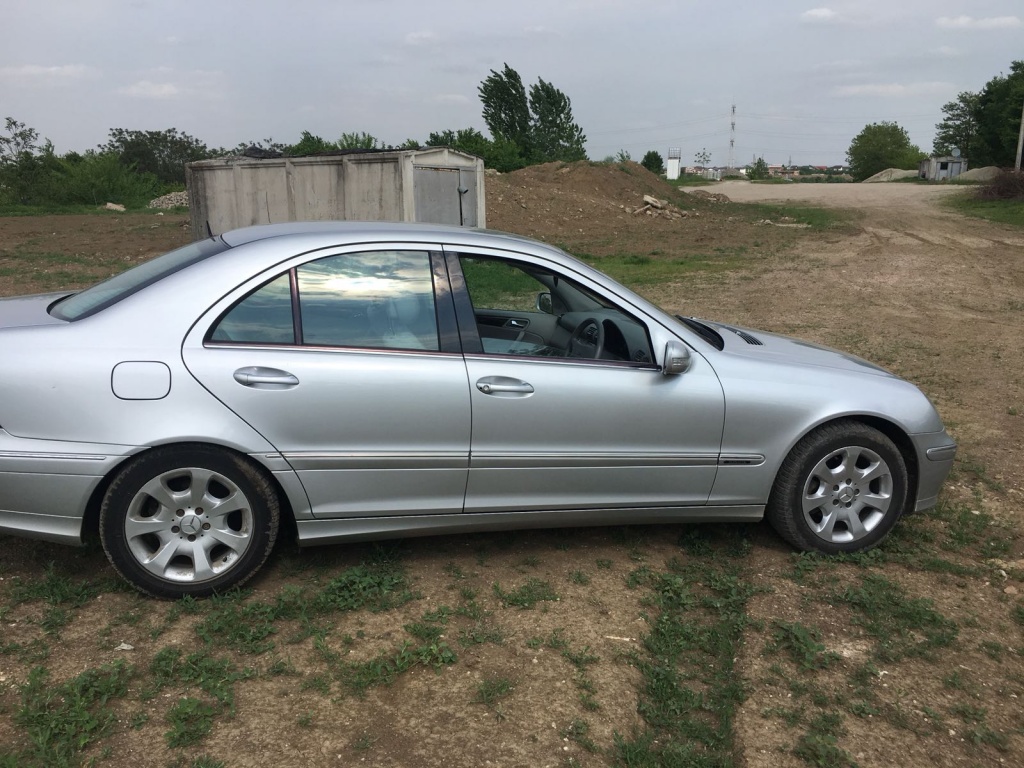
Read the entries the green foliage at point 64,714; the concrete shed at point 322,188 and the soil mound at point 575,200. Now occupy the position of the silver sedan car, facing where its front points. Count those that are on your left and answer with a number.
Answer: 2

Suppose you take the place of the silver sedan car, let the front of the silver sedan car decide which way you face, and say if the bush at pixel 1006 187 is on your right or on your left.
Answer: on your left

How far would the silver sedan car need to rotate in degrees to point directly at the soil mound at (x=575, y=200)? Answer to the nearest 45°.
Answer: approximately 90° to its left

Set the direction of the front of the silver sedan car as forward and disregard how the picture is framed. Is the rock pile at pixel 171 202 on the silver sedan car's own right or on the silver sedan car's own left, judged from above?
on the silver sedan car's own left

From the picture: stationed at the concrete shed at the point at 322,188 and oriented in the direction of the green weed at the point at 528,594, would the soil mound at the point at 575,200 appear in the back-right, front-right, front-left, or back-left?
back-left

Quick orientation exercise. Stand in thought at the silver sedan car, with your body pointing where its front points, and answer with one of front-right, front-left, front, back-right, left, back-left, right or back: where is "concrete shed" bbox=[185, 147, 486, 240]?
left

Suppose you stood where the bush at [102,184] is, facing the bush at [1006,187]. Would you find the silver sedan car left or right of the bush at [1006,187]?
right

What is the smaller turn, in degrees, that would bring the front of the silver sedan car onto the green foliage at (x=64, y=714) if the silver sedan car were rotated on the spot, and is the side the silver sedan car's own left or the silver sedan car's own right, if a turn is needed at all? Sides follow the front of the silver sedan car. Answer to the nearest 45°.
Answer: approximately 135° to the silver sedan car's own right

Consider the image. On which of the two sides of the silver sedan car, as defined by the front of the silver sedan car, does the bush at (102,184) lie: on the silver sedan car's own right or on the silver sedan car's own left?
on the silver sedan car's own left

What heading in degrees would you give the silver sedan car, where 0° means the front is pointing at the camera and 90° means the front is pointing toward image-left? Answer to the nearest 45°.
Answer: approximately 270°

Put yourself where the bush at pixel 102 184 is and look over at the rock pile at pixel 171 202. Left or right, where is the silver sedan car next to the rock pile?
right
